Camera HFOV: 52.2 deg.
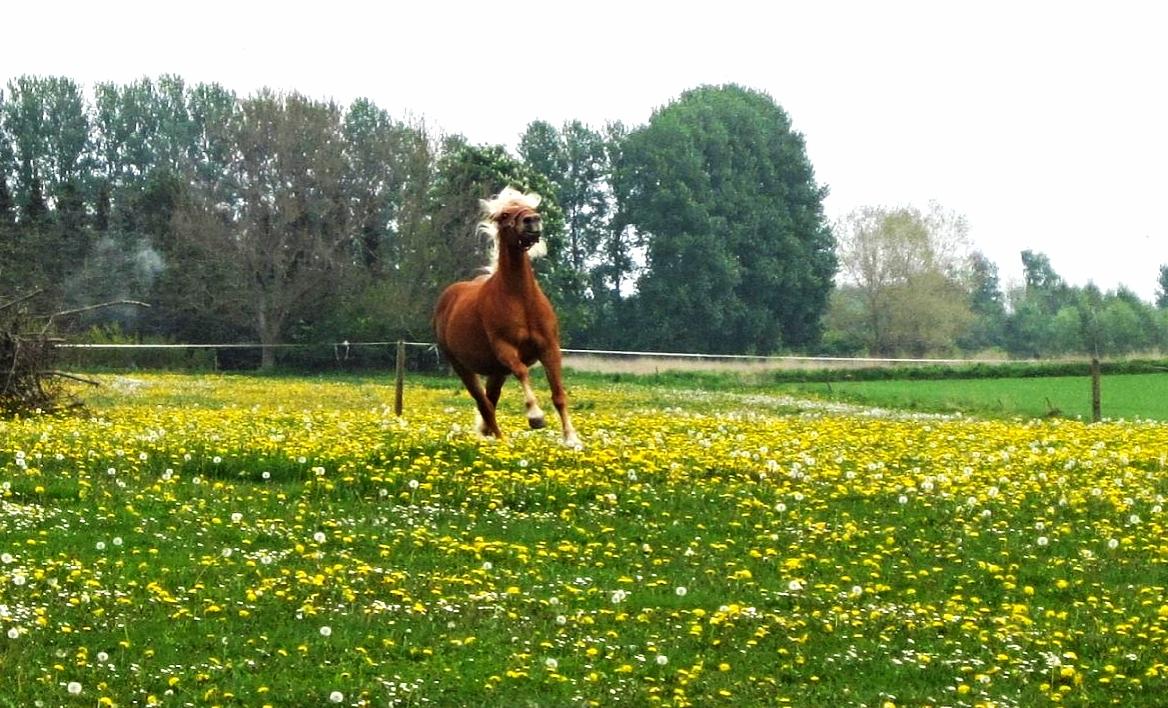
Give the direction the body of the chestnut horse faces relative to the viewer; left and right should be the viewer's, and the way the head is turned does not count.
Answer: facing the viewer and to the right of the viewer

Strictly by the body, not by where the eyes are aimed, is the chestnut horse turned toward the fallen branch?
no
